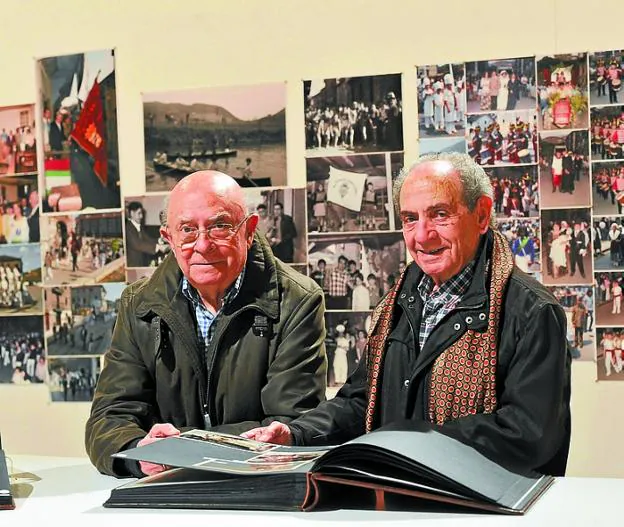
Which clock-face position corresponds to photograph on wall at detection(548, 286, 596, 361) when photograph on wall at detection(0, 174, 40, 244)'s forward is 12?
photograph on wall at detection(548, 286, 596, 361) is roughly at 10 o'clock from photograph on wall at detection(0, 174, 40, 244).

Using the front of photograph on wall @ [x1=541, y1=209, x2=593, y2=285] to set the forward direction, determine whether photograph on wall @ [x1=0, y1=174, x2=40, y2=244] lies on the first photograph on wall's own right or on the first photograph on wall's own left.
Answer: on the first photograph on wall's own right

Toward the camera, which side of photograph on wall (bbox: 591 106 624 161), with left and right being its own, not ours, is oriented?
front

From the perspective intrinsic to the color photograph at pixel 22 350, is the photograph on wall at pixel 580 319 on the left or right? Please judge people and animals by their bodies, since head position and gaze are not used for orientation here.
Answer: on its left

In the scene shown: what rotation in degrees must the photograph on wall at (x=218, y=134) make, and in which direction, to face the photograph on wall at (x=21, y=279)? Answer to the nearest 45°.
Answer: approximately 135° to its right

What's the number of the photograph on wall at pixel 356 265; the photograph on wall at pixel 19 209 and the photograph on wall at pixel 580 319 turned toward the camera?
3

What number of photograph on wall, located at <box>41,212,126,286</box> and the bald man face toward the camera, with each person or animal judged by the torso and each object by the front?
2

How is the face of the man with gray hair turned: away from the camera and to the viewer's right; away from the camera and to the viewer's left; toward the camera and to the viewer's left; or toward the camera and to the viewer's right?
toward the camera and to the viewer's left

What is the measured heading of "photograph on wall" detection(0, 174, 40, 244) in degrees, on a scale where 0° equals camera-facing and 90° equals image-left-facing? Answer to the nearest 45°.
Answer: approximately 0°

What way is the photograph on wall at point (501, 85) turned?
toward the camera

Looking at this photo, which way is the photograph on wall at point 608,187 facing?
toward the camera
